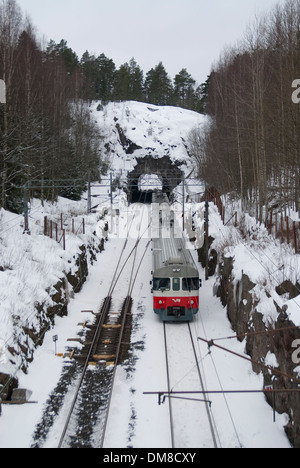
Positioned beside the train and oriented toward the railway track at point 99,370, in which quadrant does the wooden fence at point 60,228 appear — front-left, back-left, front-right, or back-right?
back-right

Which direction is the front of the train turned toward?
toward the camera

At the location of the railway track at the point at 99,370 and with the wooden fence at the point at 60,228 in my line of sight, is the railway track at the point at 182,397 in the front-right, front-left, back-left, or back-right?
back-right

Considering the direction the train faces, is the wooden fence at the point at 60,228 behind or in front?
behind

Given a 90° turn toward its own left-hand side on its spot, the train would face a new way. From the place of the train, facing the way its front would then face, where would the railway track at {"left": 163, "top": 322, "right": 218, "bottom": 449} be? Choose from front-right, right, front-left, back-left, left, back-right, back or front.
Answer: right
